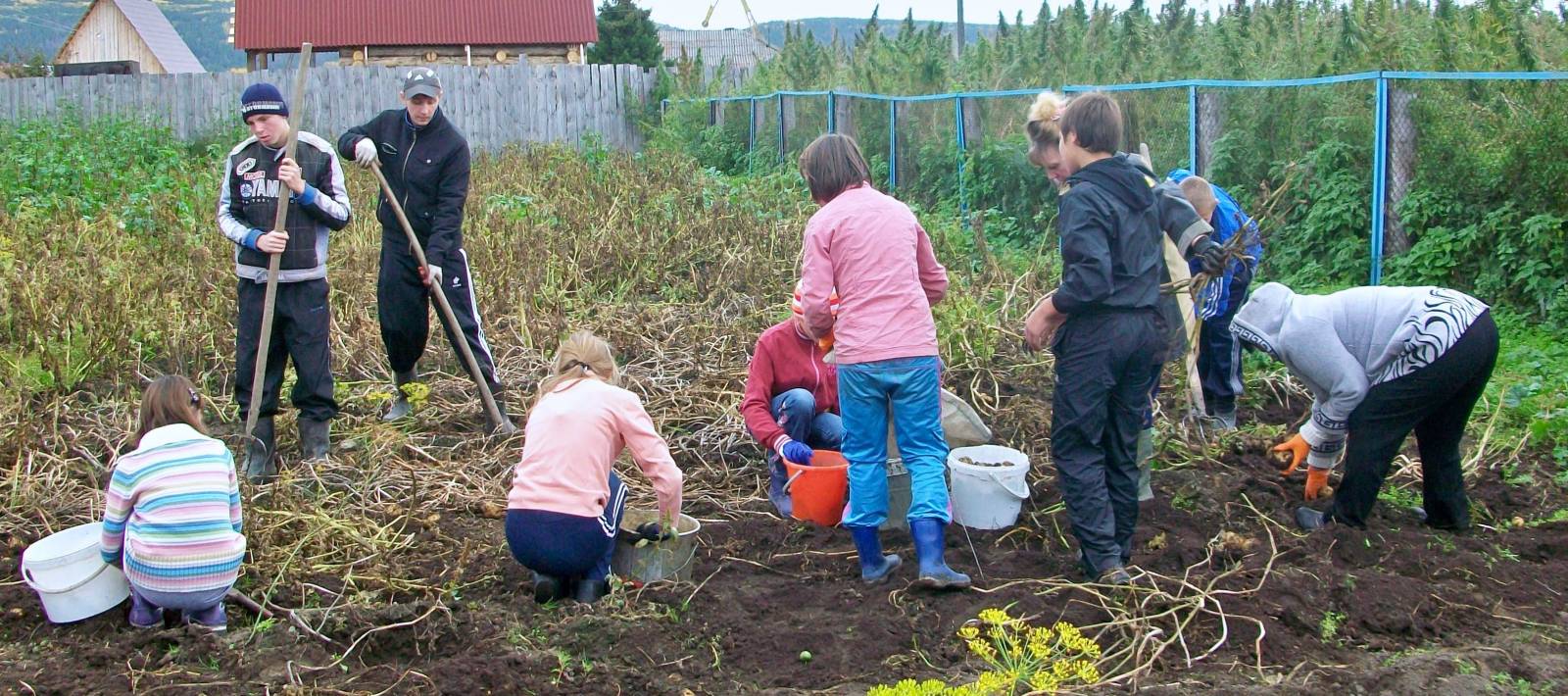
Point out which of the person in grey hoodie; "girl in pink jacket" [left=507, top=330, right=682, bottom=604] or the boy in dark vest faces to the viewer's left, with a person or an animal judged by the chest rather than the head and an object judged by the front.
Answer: the person in grey hoodie

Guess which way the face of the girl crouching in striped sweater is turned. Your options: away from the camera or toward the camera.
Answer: away from the camera

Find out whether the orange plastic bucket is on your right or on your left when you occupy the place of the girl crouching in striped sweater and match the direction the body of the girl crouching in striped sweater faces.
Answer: on your right

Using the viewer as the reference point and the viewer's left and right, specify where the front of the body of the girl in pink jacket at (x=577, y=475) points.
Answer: facing away from the viewer and to the right of the viewer

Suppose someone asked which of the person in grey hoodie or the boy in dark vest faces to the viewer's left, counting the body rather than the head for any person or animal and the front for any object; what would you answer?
the person in grey hoodie

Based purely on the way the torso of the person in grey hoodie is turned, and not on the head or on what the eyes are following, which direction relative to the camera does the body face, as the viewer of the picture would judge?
to the viewer's left

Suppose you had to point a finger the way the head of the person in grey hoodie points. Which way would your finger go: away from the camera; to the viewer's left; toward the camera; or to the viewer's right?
to the viewer's left

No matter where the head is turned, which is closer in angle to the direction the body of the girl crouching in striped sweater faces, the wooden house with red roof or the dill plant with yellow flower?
the wooden house with red roof

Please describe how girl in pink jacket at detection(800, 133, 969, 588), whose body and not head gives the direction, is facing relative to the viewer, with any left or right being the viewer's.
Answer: facing away from the viewer

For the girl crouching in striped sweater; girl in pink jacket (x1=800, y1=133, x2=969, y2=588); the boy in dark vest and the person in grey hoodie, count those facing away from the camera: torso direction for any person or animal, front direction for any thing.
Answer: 2

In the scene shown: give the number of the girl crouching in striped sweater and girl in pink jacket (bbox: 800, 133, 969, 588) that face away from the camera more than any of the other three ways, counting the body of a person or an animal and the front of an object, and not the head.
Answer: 2
